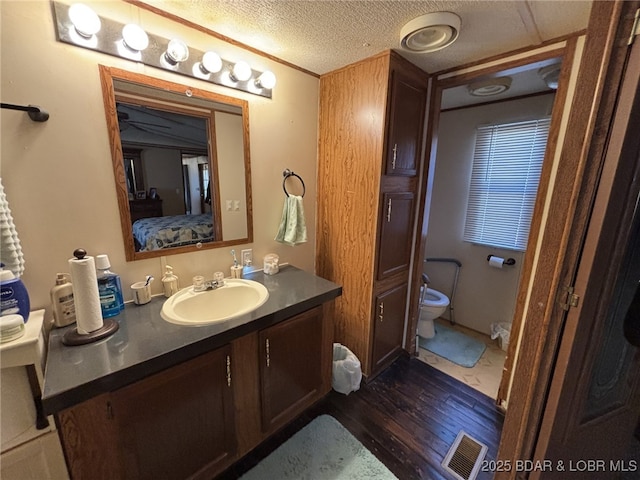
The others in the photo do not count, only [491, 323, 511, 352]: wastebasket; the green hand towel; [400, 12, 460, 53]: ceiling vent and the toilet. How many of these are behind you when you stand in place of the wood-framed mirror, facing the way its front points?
0

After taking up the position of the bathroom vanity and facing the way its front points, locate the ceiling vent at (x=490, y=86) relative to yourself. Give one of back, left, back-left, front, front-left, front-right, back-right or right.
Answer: front-left

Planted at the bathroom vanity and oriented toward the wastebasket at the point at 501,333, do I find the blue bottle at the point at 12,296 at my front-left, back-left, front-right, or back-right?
back-left

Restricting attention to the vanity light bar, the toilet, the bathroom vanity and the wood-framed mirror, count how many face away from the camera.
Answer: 0

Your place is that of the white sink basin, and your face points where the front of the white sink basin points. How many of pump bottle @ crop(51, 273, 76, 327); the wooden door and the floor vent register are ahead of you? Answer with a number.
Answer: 2

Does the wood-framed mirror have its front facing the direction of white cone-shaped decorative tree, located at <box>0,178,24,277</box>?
no

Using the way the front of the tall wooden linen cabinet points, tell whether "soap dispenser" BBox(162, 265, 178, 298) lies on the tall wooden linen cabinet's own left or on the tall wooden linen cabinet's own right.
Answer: on the tall wooden linen cabinet's own right

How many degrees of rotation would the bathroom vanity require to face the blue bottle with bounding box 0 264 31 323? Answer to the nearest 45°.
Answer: approximately 135° to its right

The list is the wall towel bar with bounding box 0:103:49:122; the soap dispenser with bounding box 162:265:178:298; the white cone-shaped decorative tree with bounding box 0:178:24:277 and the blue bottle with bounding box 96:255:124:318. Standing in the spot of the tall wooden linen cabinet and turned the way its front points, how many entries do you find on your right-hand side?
4

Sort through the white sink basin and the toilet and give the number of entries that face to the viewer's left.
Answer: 0

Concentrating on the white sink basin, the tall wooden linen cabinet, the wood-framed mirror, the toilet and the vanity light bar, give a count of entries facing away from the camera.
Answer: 0

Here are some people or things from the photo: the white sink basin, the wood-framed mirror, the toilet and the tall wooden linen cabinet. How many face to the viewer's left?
0

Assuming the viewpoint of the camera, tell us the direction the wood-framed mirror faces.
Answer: facing the viewer and to the right of the viewer

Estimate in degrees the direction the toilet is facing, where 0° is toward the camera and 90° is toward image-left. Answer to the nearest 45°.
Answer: approximately 315°

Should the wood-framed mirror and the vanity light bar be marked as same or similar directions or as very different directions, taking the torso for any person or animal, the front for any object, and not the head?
same or similar directions
